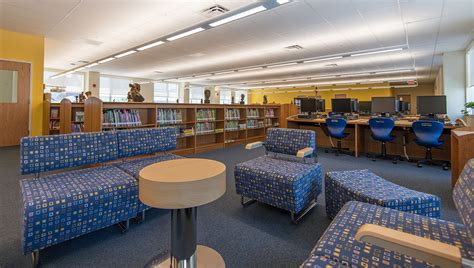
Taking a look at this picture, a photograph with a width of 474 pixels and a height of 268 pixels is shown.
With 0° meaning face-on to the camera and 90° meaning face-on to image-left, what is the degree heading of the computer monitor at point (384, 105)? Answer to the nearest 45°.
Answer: approximately 0°

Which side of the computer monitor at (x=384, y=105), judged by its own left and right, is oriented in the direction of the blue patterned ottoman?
front

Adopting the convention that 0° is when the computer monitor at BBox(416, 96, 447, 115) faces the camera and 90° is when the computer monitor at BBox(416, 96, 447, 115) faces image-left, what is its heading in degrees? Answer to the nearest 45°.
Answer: approximately 0°
